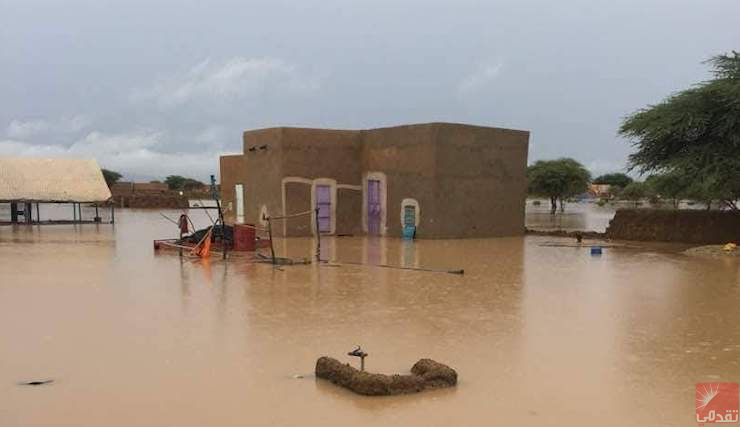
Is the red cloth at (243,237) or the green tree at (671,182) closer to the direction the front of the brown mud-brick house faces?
the red cloth

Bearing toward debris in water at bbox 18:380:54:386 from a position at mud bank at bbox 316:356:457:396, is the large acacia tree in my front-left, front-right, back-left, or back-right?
back-right

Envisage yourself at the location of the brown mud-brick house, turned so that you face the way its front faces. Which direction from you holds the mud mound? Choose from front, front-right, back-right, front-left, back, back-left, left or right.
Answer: front-left

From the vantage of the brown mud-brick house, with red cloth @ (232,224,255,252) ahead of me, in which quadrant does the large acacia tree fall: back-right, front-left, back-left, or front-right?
back-left

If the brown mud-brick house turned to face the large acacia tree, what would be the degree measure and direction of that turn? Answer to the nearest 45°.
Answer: approximately 135° to its left

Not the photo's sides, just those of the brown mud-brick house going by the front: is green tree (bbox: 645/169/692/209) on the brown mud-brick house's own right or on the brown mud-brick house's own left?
on the brown mud-brick house's own left

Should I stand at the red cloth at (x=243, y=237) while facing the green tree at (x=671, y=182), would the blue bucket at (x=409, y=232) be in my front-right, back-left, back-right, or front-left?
front-left

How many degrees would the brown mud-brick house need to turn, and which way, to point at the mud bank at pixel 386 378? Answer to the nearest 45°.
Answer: approximately 45° to its left

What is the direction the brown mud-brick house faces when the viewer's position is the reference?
facing the viewer and to the left of the viewer
